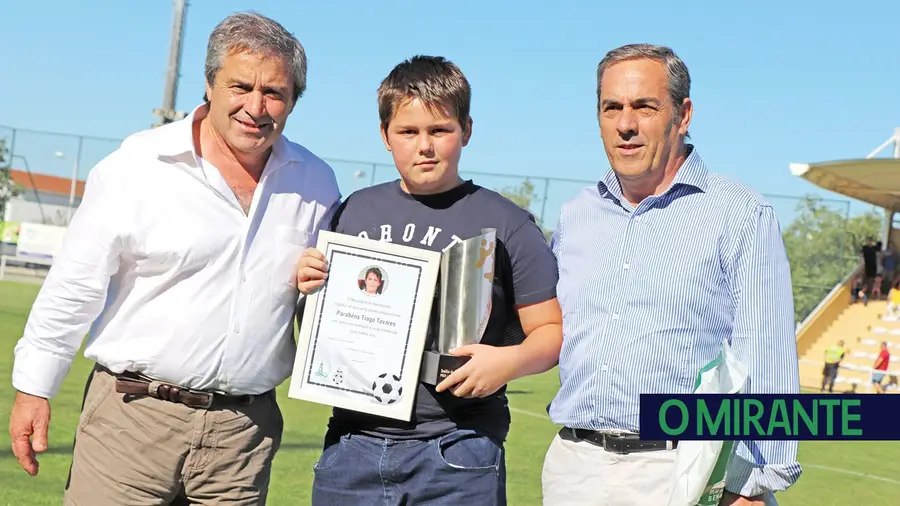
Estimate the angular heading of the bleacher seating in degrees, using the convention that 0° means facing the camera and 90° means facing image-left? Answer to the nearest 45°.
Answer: approximately 45°

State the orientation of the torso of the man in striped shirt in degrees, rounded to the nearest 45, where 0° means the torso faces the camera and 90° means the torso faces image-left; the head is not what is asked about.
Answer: approximately 45°

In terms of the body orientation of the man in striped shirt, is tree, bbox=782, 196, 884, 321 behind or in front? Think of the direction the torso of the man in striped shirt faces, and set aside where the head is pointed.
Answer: behind

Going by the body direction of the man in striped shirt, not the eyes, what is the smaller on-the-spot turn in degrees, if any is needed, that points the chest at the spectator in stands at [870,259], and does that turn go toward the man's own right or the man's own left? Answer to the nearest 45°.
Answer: approximately 135° to the man's own right

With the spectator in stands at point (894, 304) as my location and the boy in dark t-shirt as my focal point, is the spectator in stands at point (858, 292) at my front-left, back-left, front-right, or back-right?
back-right

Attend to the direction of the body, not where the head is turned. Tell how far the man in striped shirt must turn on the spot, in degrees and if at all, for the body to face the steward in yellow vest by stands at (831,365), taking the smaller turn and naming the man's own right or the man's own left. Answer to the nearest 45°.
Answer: approximately 135° to the man's own right

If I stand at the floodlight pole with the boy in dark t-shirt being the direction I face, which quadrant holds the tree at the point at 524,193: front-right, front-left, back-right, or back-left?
back-left

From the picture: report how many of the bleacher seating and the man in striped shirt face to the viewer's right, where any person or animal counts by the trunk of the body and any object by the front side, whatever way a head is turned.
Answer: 0

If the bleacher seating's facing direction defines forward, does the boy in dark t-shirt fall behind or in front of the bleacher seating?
in front

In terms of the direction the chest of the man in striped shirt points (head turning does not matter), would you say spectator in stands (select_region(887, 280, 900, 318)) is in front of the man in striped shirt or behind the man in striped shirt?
behind

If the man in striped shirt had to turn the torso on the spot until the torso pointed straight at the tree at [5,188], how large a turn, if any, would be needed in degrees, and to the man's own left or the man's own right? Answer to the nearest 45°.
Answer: approximately 90° to the man's own right

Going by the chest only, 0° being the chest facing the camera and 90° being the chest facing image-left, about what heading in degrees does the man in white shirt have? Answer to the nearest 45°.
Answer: approximately 315°

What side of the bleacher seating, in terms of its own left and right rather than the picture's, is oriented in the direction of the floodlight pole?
front
